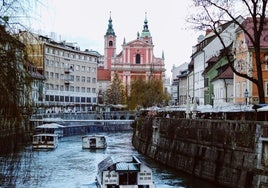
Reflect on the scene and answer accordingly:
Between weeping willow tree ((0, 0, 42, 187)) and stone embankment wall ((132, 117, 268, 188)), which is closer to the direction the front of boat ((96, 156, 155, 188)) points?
the stone embankment wall

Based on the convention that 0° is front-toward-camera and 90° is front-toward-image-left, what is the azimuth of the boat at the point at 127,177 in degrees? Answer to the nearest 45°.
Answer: approximately 180°

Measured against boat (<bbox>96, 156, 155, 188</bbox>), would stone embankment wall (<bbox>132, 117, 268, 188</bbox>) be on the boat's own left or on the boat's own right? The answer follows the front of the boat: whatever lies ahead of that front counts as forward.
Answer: on the boat's own right
